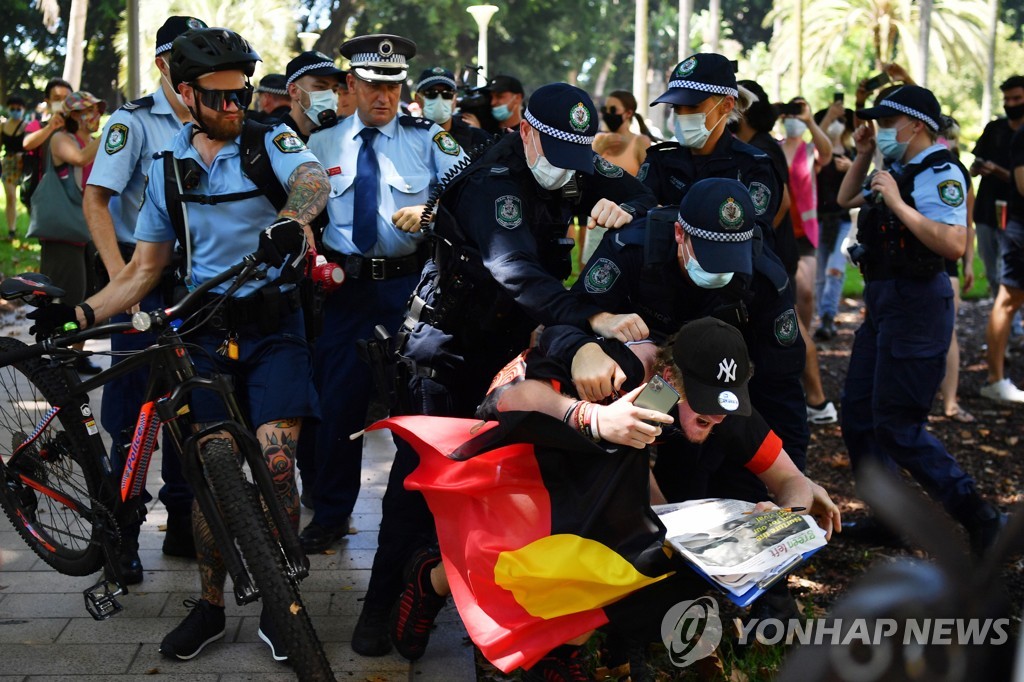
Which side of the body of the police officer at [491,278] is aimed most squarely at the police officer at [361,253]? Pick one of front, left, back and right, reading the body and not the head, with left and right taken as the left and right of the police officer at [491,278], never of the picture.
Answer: back

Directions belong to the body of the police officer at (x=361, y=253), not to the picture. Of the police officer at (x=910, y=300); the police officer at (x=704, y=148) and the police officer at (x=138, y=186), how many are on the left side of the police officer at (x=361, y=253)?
2

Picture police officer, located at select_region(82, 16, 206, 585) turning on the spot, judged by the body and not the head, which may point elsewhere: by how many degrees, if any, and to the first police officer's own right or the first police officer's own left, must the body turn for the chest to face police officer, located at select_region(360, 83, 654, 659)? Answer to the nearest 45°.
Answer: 0° — they already face them

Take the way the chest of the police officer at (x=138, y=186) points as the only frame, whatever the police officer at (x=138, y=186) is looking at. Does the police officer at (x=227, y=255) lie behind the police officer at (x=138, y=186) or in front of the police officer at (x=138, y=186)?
in front

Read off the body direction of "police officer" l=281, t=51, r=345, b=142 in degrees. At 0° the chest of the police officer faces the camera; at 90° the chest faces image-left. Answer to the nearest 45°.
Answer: approximately 315°

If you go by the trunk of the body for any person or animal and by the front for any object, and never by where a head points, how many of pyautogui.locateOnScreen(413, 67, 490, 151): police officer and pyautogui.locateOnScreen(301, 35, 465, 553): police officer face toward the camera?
2

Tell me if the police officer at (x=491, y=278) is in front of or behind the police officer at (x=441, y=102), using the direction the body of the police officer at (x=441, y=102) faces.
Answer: in front

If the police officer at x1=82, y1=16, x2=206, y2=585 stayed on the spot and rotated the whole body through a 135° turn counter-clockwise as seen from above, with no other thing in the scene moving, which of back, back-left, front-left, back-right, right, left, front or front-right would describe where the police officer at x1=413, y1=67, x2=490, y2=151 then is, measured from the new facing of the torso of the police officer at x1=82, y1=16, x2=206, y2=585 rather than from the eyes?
front-right
